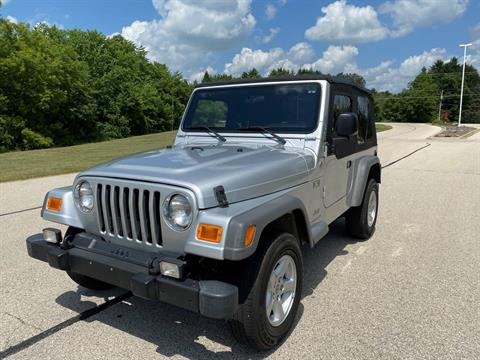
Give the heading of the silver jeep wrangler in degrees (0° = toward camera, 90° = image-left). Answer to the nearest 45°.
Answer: approximately 45°
